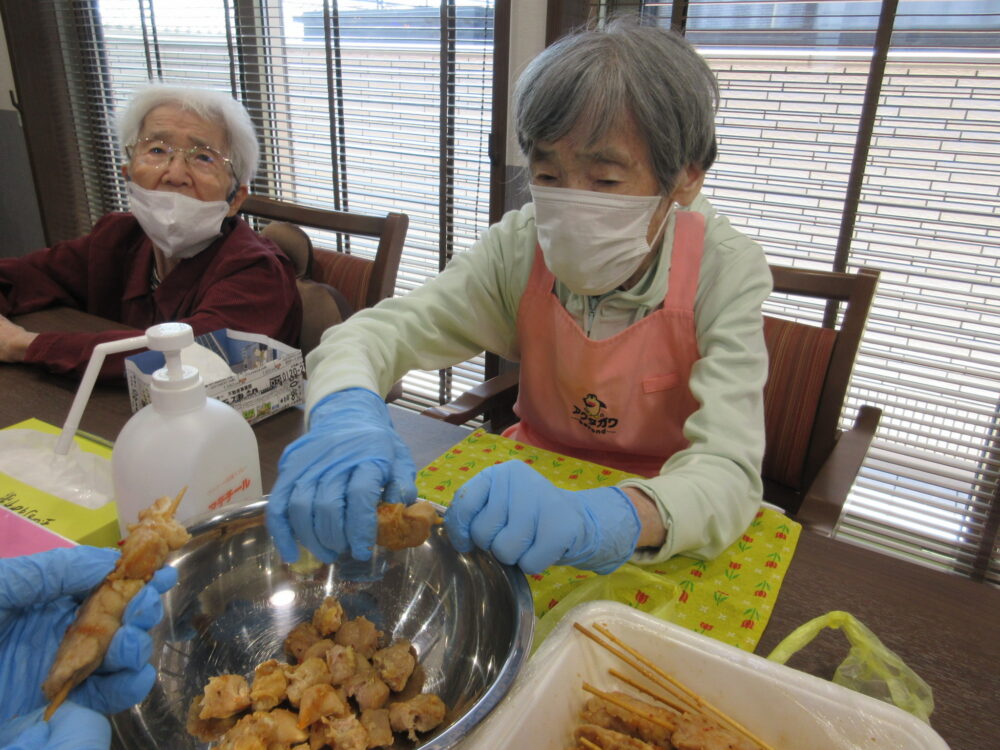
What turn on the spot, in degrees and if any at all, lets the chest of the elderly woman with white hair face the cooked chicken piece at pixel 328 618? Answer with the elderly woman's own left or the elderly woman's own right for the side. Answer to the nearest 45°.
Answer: approximately 45° to the elderly woman's own left

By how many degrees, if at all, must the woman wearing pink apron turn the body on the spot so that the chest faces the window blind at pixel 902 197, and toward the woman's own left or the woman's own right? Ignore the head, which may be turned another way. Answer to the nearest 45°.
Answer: approximately 180°

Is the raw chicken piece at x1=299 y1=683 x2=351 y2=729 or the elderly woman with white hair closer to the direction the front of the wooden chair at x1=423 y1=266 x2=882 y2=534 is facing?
the raw chicken piece

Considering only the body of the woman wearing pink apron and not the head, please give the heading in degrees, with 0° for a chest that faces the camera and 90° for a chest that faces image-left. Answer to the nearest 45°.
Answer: approximately 45°

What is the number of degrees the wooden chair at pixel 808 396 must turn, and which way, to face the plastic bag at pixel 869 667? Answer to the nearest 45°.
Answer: approximately 45° to its left

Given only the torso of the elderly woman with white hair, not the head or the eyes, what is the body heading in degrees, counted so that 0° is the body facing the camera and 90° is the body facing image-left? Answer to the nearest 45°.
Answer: approximately 45°

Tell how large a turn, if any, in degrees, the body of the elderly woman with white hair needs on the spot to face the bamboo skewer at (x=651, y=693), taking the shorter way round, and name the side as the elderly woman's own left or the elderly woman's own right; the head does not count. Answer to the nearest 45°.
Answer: approximately 45° to the elderly woman's own left

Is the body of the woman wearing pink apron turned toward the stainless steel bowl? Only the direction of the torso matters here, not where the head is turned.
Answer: yes

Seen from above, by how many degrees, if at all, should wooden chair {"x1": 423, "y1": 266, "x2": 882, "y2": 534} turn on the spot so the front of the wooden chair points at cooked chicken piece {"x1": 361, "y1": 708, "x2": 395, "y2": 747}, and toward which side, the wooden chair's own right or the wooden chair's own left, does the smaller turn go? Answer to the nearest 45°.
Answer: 0° — it already faces it
